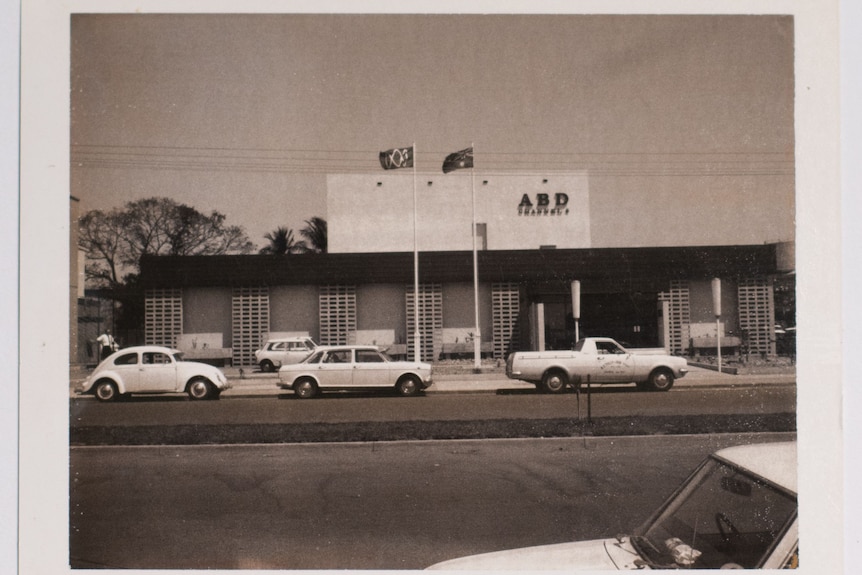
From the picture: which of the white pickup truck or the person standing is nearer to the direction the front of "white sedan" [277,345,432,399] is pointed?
the white pickup truck

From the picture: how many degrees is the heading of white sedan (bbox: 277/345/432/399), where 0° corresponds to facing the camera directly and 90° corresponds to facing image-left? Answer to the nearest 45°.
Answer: approximately 270°
